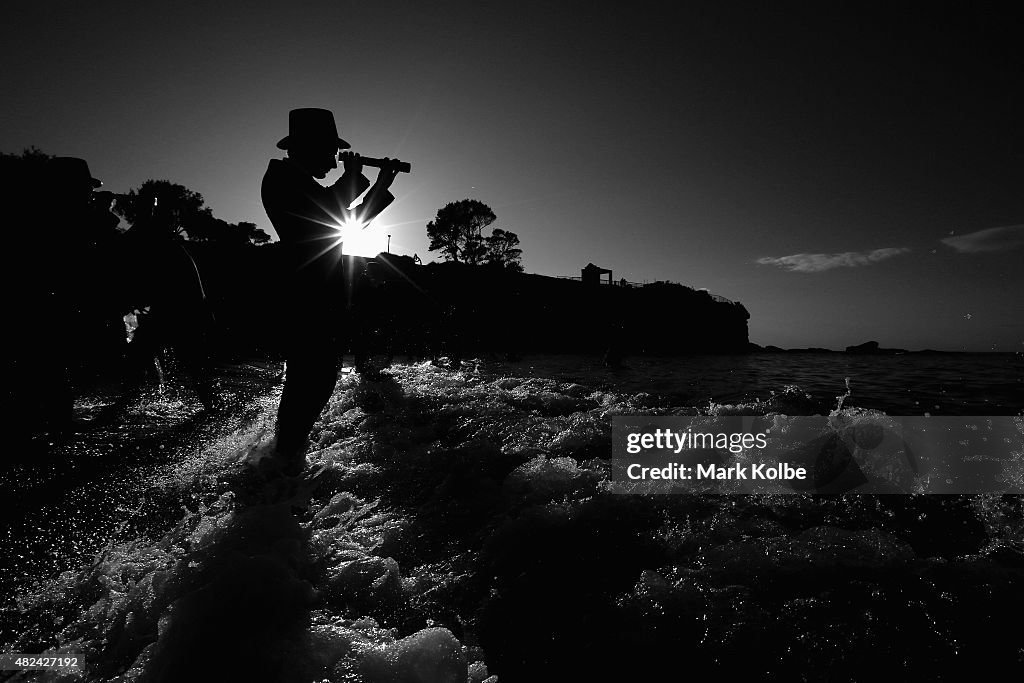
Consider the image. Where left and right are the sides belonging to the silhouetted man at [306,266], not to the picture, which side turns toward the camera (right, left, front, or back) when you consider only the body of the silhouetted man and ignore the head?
right

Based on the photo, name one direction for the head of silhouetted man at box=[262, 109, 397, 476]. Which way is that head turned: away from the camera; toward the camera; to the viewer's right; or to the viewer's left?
to the viewer's right

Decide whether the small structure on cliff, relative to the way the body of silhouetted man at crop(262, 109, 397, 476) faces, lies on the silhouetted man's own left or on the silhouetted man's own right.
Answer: on the silhouetted man's own left
